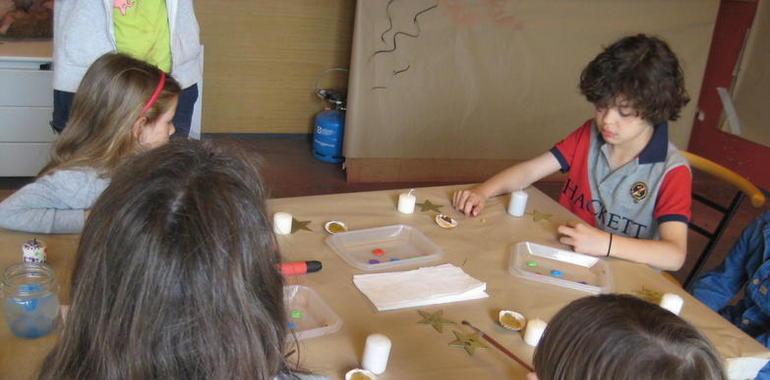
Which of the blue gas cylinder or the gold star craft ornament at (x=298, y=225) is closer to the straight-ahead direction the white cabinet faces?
the gold star craft ornament

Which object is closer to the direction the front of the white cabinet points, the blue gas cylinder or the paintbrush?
the paintbrush

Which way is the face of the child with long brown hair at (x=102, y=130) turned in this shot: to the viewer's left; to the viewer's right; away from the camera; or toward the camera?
to the viewer's right

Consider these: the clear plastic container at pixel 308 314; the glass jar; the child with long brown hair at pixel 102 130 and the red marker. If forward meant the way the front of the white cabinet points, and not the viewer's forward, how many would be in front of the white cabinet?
4

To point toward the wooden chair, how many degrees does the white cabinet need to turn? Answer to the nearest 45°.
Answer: approximately 45° to its left

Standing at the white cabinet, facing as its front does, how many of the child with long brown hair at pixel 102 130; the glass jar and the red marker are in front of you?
3

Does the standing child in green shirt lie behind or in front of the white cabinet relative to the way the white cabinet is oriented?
in front

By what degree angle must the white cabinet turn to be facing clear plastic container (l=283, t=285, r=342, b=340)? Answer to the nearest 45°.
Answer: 0° — it already faces it

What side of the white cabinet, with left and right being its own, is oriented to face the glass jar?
front

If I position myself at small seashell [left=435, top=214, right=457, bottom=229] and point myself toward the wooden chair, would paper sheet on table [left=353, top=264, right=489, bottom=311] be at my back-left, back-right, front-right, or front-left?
back-right

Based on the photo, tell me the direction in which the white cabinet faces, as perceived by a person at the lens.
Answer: facing the viewer

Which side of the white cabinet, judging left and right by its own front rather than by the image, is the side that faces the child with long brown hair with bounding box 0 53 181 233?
front

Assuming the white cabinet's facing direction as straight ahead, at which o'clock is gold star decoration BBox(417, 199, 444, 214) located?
The gold star decoration is roughly at 11 o'clock from the white cabinet.

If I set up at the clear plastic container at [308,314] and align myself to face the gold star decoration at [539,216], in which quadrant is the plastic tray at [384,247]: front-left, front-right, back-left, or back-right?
front-left
